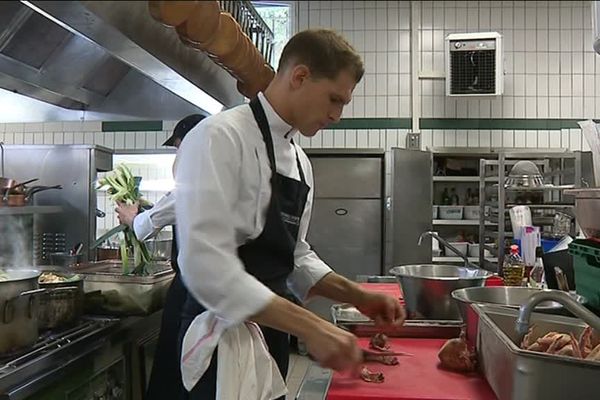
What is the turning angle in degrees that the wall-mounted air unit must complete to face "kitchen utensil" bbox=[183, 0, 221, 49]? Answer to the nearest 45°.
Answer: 0° — it already faces it

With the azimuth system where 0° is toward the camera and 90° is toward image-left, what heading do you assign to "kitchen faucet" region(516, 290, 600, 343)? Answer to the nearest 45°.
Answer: approximately 90°

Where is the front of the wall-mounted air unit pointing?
toward the camera

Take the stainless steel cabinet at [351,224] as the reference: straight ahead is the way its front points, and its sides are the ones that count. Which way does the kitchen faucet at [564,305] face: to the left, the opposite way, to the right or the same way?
to the right

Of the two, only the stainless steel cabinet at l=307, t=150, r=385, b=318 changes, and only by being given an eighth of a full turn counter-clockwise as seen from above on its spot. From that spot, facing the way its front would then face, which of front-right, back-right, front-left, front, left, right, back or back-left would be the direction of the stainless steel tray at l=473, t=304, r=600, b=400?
front-right

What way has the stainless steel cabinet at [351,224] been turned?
toward the camera

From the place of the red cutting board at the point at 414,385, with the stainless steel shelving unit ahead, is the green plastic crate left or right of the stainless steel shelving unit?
right

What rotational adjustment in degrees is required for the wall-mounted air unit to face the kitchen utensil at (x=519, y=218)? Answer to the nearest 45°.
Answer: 0° — it already faces it

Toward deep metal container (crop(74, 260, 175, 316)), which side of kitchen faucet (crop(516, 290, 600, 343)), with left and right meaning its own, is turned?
front

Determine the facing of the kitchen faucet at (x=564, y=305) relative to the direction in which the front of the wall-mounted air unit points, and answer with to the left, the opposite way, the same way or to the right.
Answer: to the right

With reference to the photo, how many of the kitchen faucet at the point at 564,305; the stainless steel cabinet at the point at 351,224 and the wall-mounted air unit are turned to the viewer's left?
1

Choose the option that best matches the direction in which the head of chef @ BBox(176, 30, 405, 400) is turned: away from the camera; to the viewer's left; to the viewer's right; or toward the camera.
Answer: to the viewer's right

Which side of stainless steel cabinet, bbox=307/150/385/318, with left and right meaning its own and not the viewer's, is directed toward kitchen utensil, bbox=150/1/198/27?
front
